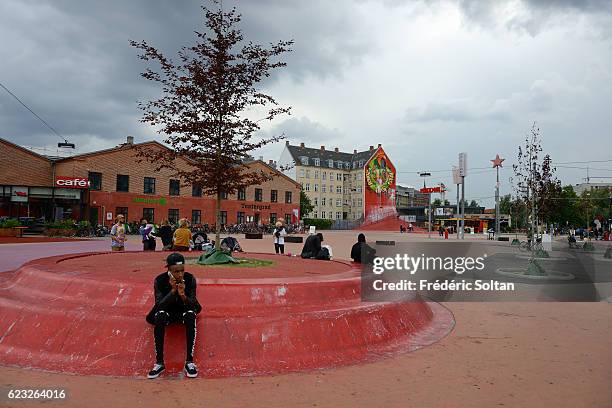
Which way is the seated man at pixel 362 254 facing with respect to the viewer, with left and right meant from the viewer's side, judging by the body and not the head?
facing away from the viewer

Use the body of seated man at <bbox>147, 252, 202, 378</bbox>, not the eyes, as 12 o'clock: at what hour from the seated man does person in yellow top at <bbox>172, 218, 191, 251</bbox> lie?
The person in yellow top is roughly at 6 o'clock from the seated man.

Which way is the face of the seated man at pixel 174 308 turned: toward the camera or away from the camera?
toward the camera

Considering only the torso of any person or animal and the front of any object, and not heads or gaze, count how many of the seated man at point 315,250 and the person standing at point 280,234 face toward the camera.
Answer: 1

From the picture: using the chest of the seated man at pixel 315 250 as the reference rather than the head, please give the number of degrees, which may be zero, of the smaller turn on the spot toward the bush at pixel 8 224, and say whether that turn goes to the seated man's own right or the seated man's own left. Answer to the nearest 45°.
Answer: approximately 135° to the seated man's own left

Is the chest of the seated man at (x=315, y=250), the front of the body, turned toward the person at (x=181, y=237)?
no

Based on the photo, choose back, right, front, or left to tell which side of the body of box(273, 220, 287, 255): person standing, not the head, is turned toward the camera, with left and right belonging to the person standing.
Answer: front

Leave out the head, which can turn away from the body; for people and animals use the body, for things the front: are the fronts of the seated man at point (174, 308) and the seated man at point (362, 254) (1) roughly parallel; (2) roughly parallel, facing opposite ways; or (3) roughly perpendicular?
roughly parallel, facing opposite ways

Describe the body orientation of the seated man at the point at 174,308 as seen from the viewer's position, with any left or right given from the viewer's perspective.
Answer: facing the viewer

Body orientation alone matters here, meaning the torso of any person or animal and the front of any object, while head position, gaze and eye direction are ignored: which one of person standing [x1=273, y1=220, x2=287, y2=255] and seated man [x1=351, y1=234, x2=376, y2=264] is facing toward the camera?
the person standing

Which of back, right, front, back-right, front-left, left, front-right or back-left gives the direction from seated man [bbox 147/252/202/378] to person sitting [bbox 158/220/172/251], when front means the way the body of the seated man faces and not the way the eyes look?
back

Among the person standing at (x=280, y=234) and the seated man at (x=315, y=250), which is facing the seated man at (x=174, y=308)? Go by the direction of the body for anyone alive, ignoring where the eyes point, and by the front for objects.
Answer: the person standing

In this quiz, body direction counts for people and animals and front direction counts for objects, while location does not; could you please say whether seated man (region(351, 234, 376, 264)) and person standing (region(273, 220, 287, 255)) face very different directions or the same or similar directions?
very different directions

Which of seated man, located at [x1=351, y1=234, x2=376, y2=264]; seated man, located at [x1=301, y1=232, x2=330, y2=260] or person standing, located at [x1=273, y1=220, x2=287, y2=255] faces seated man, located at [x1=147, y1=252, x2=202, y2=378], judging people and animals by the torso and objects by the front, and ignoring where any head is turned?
the person standing

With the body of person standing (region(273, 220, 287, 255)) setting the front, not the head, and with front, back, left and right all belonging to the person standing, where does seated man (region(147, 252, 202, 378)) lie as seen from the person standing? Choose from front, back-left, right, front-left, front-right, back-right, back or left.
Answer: front

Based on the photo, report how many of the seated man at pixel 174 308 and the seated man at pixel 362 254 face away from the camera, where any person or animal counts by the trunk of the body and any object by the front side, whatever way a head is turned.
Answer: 1
